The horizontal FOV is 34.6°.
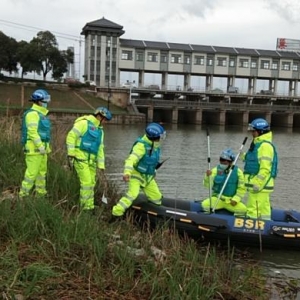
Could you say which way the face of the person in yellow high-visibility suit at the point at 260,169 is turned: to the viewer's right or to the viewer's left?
to the viewer's left

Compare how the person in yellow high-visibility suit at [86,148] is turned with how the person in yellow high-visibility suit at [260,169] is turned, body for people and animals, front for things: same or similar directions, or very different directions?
very different directions

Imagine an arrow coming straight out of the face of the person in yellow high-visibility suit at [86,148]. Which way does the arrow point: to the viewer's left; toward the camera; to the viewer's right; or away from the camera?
to the viewer's right

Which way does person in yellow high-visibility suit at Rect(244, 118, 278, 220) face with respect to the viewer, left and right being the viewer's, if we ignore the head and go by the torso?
facing to the left of the viewer

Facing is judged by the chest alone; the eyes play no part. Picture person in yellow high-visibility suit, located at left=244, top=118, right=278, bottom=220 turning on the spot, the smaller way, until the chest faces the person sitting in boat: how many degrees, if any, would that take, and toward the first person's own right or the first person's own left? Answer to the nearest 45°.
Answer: approximately 45° to the first person's own right

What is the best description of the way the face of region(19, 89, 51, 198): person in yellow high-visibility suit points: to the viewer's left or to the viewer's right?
to the viewer's right

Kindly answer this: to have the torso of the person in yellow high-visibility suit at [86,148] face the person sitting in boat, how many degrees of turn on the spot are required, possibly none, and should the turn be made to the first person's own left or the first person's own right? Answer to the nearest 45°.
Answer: approximately 45° to the first person's own left

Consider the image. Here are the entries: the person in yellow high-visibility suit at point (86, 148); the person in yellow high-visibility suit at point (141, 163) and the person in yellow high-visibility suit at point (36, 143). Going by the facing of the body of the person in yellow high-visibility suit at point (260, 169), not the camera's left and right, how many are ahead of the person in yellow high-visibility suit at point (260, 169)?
3

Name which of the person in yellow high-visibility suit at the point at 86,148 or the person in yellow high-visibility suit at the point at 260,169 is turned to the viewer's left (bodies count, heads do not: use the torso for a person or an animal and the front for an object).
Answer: the person in yellow high-visibility suit at the point at 260,169

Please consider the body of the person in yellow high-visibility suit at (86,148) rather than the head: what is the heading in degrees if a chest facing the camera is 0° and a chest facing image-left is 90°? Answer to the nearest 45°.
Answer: approximately 315°

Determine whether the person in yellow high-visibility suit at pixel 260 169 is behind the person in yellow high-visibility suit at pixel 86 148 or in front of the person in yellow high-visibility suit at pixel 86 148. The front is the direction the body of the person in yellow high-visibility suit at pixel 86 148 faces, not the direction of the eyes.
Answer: in front
